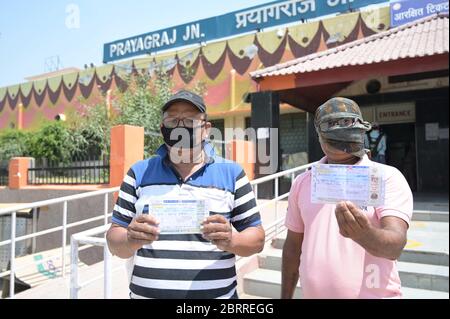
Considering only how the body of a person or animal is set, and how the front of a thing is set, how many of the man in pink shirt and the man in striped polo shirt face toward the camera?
2

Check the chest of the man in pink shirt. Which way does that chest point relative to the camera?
toward the camera

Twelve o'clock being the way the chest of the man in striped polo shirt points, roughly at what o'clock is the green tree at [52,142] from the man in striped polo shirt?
The green tree is roughly at 5 o'clock from the man in striped polo shirt.

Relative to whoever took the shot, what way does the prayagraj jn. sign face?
facing the viewer and to the left of the viewer

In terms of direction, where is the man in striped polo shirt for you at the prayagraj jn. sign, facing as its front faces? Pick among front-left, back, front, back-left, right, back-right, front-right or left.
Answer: front-left

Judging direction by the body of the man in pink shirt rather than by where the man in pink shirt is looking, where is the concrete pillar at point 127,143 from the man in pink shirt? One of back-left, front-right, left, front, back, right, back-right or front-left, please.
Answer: back-right

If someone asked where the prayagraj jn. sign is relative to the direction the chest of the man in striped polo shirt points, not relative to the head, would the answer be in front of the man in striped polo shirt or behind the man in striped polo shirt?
behind

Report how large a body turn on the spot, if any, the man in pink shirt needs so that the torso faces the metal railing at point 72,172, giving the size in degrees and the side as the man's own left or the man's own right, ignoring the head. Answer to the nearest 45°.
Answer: approximately 135° to the man's own right

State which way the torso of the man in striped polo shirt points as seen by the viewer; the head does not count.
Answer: toward the camera
